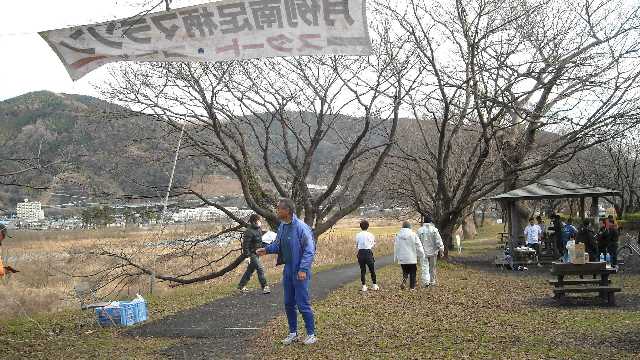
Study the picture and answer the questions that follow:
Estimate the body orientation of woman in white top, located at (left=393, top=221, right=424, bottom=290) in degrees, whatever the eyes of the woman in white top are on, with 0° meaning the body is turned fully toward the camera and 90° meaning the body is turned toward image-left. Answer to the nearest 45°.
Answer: approximately 180°

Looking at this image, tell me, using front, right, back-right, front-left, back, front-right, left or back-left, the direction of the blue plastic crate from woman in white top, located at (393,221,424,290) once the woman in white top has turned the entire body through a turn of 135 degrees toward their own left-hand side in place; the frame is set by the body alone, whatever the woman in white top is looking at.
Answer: front

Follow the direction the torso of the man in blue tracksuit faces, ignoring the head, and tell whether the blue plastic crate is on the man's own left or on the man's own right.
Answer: on the man's own right

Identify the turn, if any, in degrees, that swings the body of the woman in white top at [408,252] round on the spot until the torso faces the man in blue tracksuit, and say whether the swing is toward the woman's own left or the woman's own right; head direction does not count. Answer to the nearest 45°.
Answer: approximately 180°

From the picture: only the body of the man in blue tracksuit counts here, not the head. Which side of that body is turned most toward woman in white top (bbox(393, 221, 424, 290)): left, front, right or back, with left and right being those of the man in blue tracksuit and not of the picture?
back

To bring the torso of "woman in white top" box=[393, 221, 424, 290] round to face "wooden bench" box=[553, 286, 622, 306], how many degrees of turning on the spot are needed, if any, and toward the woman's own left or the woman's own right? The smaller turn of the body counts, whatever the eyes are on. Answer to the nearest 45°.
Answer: approximately 135° to the woman's own right

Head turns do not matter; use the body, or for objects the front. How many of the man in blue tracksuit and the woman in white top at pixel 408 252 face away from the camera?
1

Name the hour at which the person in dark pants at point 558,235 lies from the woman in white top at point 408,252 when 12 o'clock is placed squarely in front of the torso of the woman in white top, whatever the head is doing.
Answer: The person in dark pants is roughly at 1 o'clock from the woman in white top.

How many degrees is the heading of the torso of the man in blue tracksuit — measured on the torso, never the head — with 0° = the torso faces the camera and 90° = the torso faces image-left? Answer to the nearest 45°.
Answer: approximately 45°

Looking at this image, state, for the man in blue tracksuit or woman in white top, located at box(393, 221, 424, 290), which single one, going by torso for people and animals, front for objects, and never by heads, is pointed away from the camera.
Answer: the woman in white top

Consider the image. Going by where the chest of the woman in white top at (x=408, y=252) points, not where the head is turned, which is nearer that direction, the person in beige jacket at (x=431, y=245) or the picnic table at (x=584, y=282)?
the person in beige jacket

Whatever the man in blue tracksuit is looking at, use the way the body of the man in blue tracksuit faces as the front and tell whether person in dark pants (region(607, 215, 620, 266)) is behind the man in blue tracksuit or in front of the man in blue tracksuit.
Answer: behind
